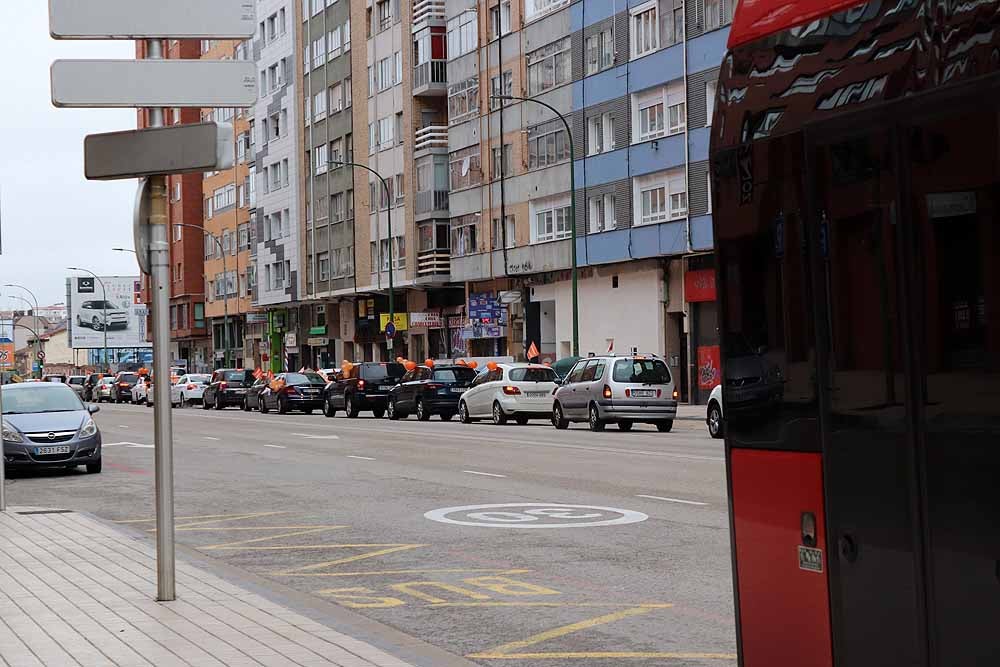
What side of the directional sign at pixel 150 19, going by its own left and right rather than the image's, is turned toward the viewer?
back

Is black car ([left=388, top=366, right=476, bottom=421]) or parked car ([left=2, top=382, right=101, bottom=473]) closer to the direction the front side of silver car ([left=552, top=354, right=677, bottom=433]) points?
the black car

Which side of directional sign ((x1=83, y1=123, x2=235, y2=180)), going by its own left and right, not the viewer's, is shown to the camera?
back

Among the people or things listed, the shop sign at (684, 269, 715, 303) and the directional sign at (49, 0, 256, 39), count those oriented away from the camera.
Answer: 1

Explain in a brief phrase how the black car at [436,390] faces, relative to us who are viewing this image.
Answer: facing away from the viewer and to the left of the viewer

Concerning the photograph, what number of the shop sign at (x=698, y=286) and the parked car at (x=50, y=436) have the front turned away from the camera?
0

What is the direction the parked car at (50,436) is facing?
toward the camera

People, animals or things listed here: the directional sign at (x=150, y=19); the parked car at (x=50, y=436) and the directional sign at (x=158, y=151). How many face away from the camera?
2

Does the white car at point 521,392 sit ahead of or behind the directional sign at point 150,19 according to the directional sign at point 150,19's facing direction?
ahead

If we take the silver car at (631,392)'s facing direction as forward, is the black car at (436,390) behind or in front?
in front

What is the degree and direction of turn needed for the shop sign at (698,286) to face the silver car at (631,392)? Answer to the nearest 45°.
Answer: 0° — it already faces it

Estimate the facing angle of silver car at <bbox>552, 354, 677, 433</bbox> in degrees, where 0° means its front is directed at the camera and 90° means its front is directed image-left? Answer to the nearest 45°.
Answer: approximately 135°

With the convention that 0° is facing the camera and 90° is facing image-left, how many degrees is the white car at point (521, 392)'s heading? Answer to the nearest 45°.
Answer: approximately 135°

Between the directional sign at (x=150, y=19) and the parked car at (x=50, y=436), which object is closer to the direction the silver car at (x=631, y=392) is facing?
the parked car

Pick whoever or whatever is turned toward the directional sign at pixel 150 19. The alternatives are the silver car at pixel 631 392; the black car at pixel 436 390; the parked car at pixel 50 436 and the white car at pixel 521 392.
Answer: the parked car
